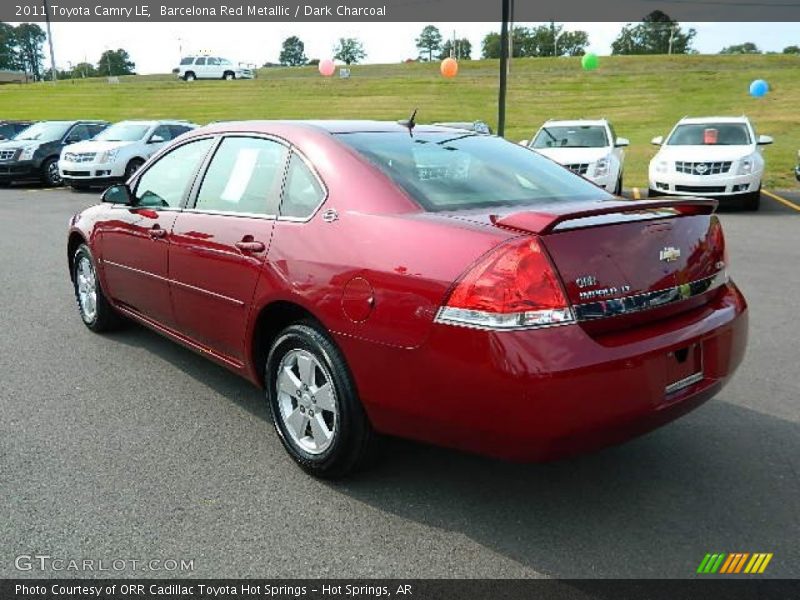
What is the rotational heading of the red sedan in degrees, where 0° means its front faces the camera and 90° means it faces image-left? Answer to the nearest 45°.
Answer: approximately 135°

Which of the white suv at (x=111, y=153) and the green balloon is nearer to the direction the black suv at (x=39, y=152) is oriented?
the white suv

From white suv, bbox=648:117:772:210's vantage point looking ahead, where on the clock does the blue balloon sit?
The blue balloon is roughly at 6 o'clock from the white suv.

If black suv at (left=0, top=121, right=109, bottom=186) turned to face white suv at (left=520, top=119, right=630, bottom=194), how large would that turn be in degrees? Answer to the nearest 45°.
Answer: approximately 90° to its left

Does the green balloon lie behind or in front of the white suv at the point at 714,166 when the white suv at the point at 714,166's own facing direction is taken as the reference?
behind

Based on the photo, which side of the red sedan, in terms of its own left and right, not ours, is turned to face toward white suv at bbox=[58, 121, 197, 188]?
front

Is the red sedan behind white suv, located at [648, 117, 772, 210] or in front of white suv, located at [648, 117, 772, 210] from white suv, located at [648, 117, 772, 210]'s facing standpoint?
in front

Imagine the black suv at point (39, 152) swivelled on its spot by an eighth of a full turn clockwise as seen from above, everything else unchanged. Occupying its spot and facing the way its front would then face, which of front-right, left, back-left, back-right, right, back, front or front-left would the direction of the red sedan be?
left

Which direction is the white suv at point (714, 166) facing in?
toward the camera

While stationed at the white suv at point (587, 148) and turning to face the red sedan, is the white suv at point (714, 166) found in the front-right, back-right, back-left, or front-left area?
front-left

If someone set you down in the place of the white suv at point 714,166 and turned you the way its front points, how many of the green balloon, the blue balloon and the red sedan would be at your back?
2

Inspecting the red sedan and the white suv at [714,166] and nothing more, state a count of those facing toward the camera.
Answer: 1

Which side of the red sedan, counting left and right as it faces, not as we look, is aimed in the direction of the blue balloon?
right

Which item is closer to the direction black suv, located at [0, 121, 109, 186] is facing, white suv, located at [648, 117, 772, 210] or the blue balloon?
the white suv

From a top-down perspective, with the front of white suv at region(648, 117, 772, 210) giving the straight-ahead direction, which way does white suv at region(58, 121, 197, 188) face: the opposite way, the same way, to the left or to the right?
the same way

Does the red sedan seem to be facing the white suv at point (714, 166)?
no

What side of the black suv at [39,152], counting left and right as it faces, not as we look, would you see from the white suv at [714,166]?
left

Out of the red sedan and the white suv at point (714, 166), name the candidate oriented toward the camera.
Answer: the white suv

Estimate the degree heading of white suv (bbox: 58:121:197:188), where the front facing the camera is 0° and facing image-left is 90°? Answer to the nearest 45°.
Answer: approximately 45°
